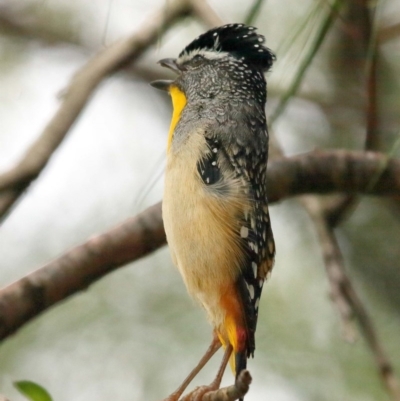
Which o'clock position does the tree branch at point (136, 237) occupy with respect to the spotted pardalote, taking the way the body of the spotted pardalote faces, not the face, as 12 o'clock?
The tree branch is roughly at 2 o'clock from the spotted pardalote.

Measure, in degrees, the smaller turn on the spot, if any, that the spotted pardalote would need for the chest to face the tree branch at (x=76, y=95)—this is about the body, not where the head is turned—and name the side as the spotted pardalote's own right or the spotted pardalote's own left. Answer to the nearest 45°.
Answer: approximately 45° to the spotted pardalote's own right
